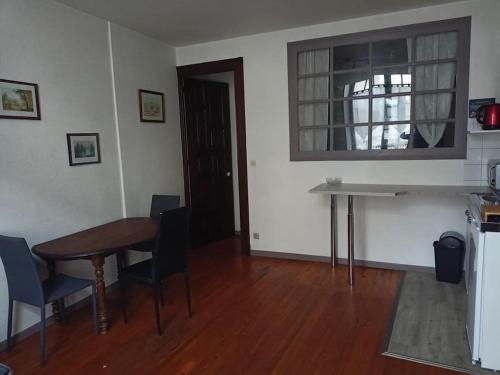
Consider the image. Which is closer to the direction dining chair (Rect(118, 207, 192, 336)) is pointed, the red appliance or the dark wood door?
the dark wood door

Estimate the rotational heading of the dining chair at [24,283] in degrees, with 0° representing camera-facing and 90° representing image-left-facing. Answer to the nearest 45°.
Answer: approximately 225°

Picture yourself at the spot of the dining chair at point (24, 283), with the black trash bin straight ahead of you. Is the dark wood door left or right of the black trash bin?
left

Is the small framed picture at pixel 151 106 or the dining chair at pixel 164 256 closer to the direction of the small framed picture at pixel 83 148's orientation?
the dining chair

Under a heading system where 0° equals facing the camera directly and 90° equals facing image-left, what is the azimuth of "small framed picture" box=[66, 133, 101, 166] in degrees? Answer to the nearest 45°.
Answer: approximately 315°

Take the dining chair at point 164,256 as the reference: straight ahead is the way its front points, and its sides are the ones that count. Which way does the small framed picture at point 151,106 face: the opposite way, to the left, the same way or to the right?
the opposite way
